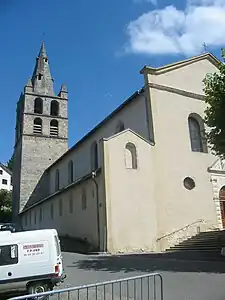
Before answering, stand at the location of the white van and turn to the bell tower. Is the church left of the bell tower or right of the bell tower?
right

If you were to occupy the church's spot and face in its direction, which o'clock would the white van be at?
The white van is roughly at 2 o'clock from the church.

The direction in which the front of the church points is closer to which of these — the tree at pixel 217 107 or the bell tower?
the tree

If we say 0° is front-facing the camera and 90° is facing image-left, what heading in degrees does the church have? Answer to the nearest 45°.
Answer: approximately 315°

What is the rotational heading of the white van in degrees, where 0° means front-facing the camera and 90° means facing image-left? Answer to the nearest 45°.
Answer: approximately 90°

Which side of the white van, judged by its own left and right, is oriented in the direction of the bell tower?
right

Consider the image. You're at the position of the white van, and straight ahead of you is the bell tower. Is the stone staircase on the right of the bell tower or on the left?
right

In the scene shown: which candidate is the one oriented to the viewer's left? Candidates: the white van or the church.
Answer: the white van

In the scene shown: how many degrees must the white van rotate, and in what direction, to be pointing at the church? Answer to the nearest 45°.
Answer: approximately 135° to its right

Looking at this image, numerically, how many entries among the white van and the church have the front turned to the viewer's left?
1
